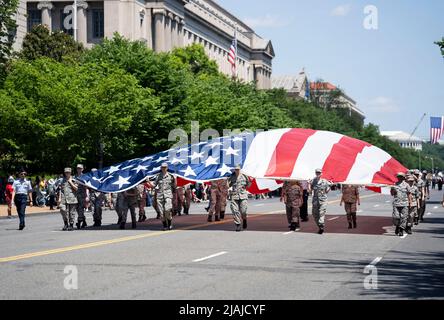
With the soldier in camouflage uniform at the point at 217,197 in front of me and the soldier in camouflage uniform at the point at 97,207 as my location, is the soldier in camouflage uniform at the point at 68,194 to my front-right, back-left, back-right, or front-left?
back-right

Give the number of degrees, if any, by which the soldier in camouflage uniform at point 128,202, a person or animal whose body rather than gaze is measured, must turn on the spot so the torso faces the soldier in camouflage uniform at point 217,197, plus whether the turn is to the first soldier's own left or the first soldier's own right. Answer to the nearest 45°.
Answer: approximately 135° to the first soldier's own left

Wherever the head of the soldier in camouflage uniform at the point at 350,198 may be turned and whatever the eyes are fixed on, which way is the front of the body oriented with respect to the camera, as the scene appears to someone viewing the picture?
toward the camera

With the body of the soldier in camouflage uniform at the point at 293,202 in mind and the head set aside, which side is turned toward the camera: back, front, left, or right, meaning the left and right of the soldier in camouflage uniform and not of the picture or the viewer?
front

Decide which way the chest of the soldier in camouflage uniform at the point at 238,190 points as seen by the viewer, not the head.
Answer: toward the camera

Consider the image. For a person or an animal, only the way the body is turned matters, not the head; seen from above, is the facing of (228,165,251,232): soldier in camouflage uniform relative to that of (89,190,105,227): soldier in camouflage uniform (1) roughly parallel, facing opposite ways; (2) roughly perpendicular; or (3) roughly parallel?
roughly parallel

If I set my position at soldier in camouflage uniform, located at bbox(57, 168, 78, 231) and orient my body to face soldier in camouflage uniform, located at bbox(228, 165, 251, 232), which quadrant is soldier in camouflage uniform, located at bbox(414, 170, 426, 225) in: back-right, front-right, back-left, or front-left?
front-left

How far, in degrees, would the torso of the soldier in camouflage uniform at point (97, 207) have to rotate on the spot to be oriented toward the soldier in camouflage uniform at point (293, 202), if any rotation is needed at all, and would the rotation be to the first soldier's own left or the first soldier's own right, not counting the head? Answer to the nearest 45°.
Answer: approximately 45° to the first soldier's own left

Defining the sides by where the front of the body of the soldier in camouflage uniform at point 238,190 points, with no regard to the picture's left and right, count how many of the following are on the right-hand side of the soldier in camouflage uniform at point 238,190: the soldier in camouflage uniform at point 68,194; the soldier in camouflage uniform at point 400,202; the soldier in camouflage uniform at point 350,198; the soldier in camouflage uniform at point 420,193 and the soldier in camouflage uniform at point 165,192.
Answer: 2

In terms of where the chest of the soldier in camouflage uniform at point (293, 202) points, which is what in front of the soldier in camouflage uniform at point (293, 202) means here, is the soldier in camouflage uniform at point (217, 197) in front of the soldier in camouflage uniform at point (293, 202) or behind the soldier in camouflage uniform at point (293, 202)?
behind
